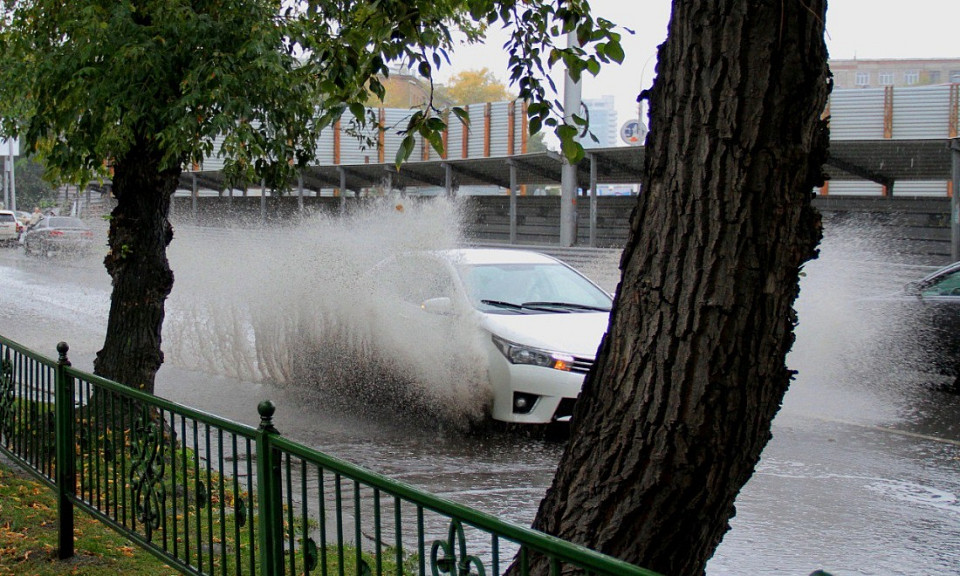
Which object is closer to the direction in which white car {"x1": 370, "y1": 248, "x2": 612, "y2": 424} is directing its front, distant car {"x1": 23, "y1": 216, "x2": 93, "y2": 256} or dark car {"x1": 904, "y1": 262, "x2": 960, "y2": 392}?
the dark car

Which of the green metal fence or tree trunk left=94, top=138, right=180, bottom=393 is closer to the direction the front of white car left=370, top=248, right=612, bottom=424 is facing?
the green metal fence

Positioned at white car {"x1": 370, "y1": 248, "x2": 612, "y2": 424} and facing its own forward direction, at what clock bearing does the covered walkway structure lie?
The covered walkway structure is roughly at 8 o'clock from the white car.

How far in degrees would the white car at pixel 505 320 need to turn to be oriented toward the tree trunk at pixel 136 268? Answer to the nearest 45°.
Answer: approximately 135° to its right

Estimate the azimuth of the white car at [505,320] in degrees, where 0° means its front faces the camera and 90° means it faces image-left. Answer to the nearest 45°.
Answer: approximately 315°

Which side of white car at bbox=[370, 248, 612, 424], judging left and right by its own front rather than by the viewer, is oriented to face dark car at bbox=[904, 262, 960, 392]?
left

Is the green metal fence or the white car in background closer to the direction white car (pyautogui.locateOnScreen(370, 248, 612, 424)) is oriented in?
the green metal fence

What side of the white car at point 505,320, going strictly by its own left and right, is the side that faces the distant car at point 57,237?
back

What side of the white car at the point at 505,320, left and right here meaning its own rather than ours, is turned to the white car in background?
back

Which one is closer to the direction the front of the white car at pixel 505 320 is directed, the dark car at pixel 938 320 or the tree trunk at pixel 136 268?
the dark car

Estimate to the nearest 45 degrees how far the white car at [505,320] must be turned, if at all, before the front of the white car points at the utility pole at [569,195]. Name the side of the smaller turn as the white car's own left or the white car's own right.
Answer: approximately 135° to the white car's own left
